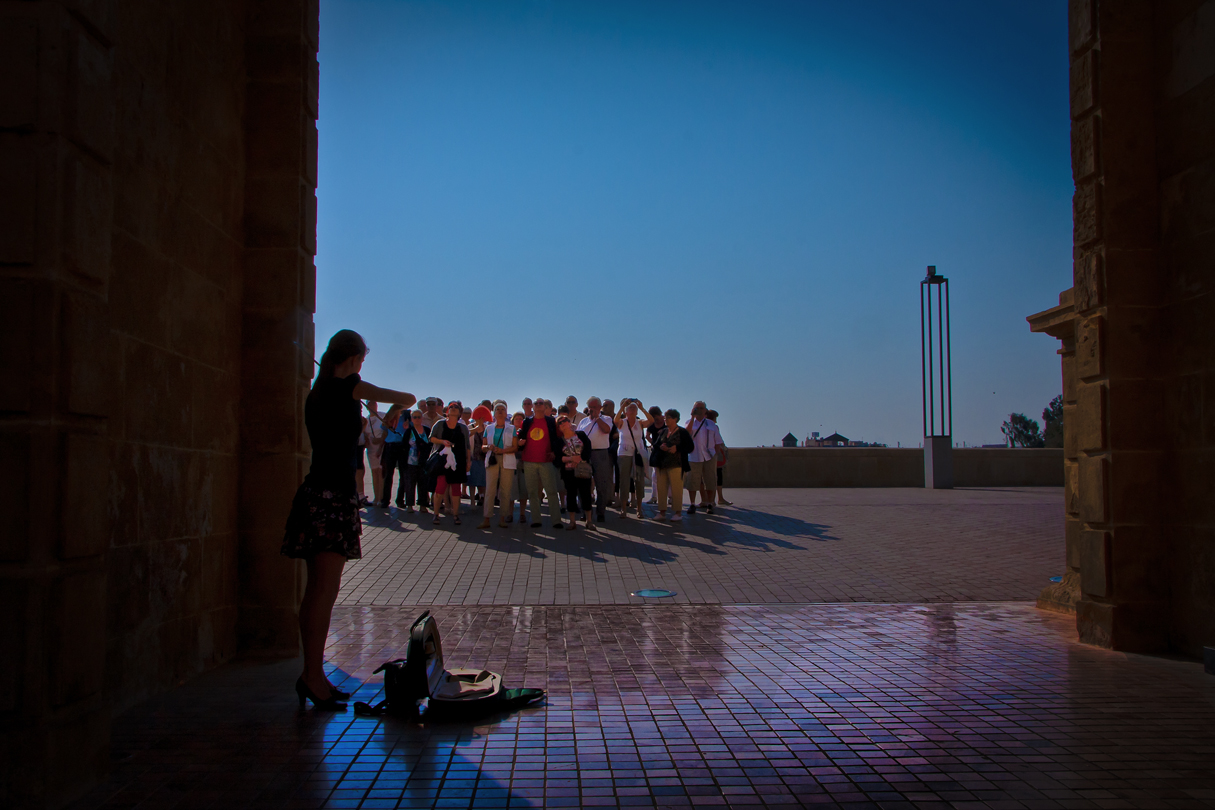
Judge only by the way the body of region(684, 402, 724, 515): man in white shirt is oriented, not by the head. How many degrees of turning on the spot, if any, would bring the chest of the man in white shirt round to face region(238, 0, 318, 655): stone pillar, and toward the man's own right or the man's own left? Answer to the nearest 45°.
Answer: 0° — they already face it

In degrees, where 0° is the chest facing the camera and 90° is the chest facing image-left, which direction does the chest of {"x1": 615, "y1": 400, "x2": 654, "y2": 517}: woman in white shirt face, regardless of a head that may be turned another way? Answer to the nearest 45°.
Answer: approximately 0°

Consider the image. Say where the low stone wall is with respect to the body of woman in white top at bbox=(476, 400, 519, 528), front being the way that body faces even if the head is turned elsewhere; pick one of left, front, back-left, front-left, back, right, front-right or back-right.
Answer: back-left

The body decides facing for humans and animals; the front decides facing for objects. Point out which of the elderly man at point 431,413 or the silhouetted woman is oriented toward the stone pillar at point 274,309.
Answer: the elderly man

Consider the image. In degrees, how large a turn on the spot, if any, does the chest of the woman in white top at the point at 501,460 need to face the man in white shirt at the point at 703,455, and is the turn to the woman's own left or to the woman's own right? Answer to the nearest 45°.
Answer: approximately 135° to the woman's own left
